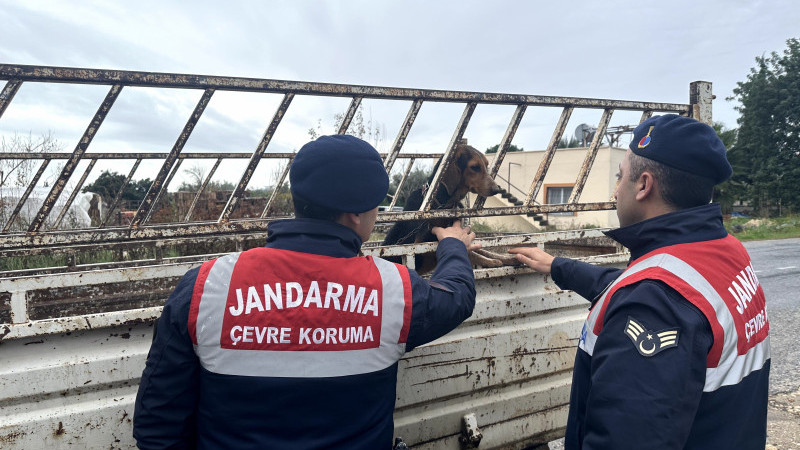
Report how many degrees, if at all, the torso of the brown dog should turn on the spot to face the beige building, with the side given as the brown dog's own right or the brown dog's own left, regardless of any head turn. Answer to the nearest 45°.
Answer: approximately 90° to the brown dog's own left

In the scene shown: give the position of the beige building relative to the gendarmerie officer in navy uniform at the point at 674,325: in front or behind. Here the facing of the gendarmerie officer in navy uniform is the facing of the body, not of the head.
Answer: in front

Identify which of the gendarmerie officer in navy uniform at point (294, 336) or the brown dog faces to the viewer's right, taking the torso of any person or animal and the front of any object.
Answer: the brown dog

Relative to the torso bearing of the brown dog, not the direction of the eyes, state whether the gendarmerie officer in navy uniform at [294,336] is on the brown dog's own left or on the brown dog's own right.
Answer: on the brown dog's own right

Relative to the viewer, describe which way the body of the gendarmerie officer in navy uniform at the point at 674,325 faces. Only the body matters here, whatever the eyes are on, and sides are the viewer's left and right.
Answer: facing away from the viewer and to the left of the viewer

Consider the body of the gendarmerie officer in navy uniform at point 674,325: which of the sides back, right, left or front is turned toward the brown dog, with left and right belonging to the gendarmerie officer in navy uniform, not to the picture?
front

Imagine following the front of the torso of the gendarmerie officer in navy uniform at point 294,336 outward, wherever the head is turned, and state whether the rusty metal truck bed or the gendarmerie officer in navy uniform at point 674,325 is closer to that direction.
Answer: the rusty metal truck bed

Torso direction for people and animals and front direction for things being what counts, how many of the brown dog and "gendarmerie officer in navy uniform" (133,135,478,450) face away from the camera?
1

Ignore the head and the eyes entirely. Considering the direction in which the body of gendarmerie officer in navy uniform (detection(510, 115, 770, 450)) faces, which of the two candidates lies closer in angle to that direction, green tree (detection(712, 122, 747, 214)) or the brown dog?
the brown dog

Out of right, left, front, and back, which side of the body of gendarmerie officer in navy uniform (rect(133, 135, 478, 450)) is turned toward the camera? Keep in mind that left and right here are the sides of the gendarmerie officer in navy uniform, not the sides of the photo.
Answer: back

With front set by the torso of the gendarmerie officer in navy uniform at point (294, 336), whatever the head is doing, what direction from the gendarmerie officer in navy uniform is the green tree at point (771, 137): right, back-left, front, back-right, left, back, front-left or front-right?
front-right

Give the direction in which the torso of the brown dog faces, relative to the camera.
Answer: to the viewer's right

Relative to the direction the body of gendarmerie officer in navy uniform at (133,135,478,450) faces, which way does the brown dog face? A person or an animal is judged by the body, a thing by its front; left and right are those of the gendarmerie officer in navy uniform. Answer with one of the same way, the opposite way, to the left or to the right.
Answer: to the right

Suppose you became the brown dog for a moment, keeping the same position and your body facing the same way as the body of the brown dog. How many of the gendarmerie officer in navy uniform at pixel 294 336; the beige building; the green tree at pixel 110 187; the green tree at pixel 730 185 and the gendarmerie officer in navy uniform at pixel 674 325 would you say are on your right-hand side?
2

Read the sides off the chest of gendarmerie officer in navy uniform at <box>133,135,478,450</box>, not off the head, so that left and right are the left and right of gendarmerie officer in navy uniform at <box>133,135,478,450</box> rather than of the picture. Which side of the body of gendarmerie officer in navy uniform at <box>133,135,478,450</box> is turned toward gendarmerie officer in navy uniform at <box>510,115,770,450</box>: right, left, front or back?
right
